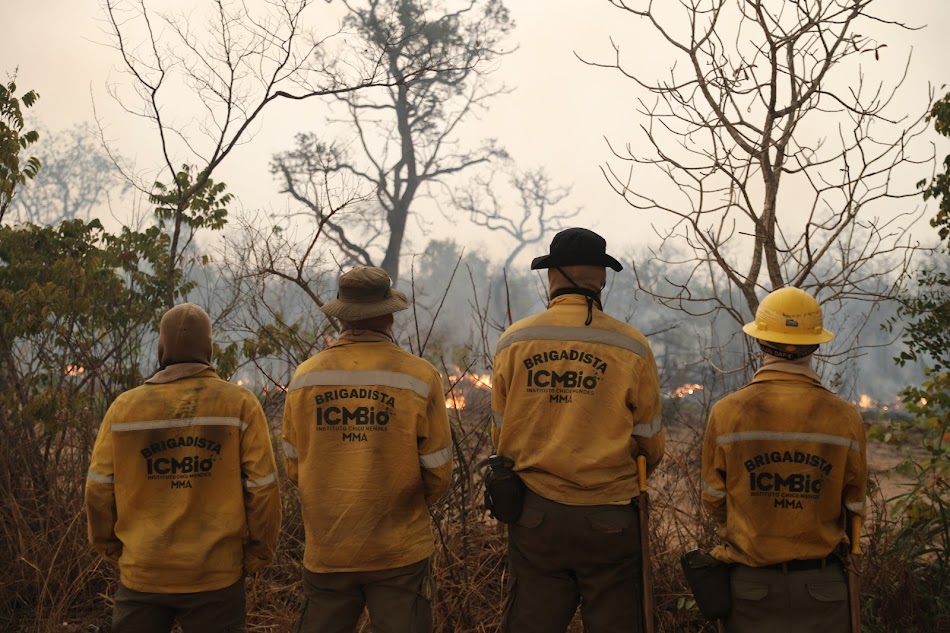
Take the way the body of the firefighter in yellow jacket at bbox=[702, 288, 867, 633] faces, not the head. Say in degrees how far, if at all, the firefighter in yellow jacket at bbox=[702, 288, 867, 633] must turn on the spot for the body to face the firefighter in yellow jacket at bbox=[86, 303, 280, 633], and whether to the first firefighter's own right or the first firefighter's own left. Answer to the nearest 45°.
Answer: approximately 90° to the first firefighter's own left

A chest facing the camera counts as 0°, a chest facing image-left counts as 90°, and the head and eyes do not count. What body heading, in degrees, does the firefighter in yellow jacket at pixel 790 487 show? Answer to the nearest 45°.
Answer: approximately 180°

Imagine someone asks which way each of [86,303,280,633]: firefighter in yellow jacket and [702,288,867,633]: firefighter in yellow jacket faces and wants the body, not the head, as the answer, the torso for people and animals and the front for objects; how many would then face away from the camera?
2

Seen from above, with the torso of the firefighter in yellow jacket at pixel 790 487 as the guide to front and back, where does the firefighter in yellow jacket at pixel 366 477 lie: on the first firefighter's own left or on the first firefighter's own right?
on the first firefighter's own left

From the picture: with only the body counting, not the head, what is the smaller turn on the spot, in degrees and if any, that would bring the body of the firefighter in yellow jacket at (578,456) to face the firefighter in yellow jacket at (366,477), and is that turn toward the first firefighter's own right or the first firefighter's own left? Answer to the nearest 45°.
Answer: approximately 90° to the first firefighter's own left

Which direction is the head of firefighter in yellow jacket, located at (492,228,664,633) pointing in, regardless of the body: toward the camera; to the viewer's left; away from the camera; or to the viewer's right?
away from the camera

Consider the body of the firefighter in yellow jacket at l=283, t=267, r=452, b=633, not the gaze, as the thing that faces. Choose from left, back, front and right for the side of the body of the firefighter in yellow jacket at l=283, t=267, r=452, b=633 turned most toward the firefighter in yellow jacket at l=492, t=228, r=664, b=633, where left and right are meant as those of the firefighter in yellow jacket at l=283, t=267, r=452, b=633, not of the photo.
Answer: right

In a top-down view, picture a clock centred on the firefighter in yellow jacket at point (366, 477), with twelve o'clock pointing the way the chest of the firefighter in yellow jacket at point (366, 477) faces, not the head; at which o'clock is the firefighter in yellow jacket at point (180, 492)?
the firefighter in yellow jacket at point (180, 492) is roughly at 9 o'clock from the firefighter in yellow jacket at point (366, 477).

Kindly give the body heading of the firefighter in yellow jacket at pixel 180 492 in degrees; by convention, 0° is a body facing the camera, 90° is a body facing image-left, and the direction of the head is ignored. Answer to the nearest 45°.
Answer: approximately 180°

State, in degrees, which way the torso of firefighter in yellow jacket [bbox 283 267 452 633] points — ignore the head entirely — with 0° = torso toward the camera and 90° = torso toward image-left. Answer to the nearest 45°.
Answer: approximately 180°

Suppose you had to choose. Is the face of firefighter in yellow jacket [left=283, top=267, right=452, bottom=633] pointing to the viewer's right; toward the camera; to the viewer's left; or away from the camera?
away from the camera

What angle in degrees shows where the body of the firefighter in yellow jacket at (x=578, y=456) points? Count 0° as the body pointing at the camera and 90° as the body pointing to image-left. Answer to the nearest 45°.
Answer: approximately 180°
